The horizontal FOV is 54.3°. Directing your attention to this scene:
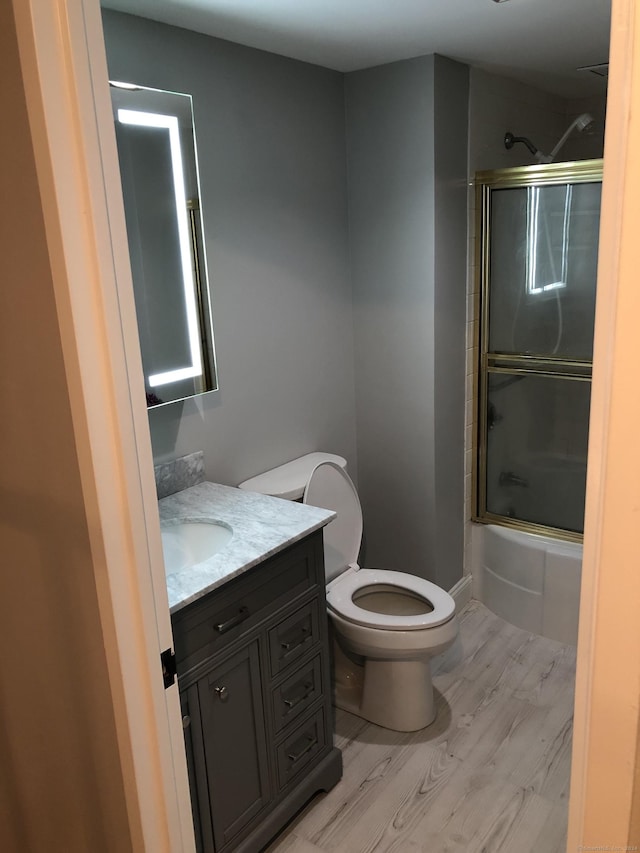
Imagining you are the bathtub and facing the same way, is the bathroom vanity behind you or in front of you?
in front

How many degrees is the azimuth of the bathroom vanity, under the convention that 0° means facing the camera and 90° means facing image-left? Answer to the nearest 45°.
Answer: approximately 315°

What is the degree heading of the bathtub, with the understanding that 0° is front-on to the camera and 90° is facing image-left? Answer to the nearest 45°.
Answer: approximately 45°

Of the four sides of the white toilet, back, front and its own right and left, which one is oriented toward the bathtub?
left
